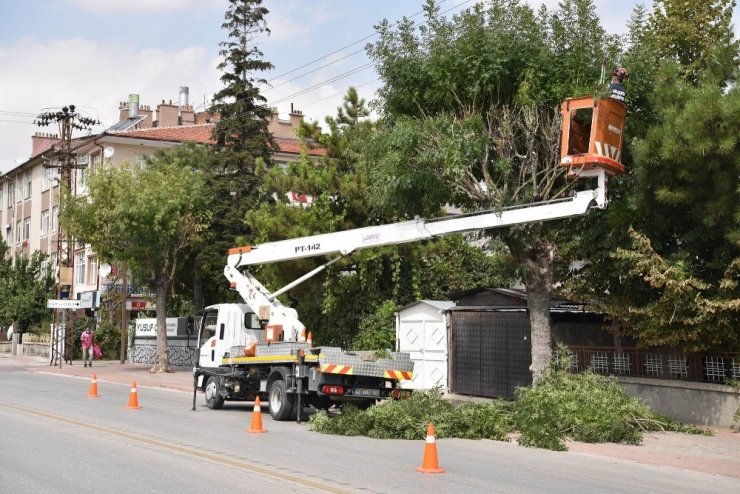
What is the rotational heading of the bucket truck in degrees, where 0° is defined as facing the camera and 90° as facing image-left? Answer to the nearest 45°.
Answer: approximately 135°

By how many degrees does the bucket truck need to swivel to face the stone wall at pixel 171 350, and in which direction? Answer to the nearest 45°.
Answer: approximately 45° to its right

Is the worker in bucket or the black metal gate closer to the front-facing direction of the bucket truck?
the black metal gate

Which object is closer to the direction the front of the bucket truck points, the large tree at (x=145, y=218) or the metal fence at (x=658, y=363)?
the large tree

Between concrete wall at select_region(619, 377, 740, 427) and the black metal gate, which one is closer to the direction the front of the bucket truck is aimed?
the black metal gate

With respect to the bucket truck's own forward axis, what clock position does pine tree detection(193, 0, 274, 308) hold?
The pine tree is roughly at 1 o'clock from the bucket truck.

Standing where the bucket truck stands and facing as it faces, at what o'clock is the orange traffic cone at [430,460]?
The orange traffic cone is roughly at 7 o'clock from the bucket truck.

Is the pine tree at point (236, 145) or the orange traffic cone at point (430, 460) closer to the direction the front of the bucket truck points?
the pine tree

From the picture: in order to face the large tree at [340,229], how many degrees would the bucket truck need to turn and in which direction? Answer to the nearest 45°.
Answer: approximately 45° to its right
